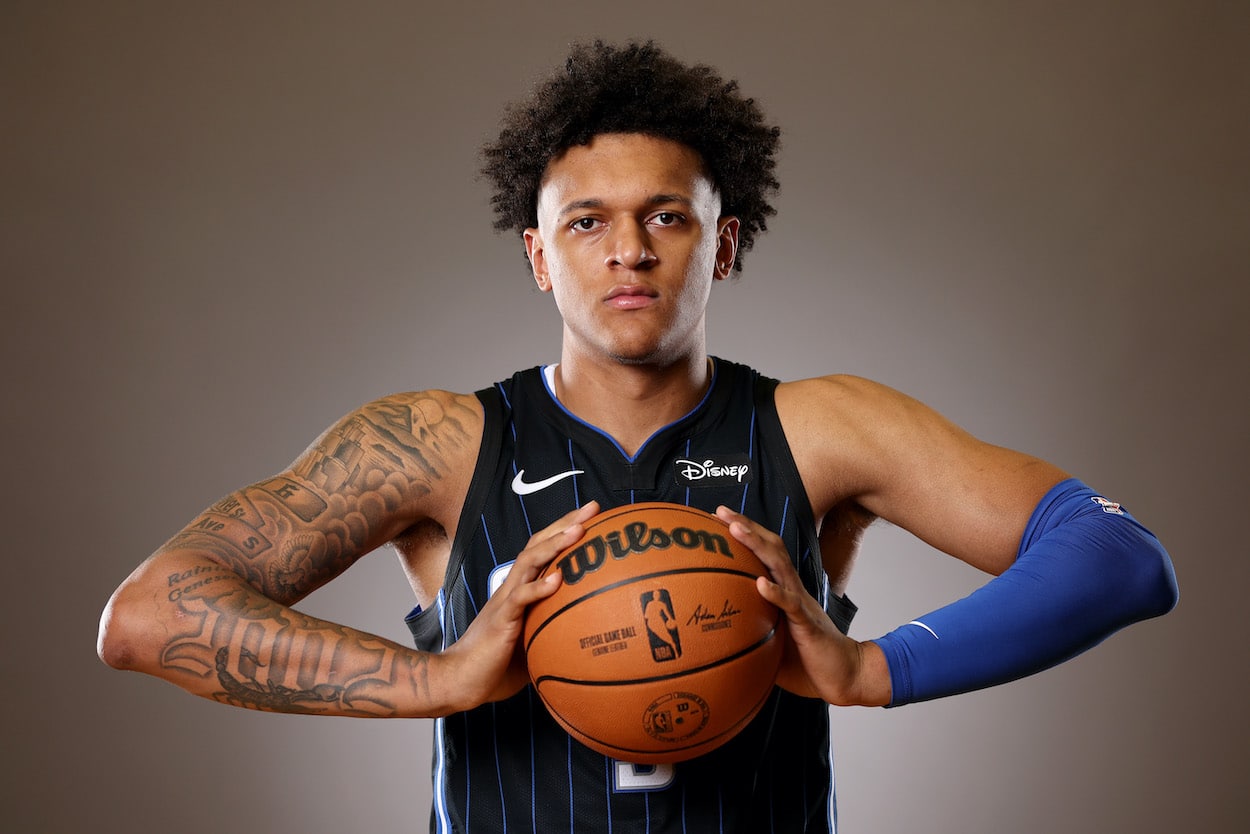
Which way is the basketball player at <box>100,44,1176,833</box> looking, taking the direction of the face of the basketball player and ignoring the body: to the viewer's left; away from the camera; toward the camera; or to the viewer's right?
toward the camera

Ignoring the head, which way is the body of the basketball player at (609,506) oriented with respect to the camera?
toward the camera
